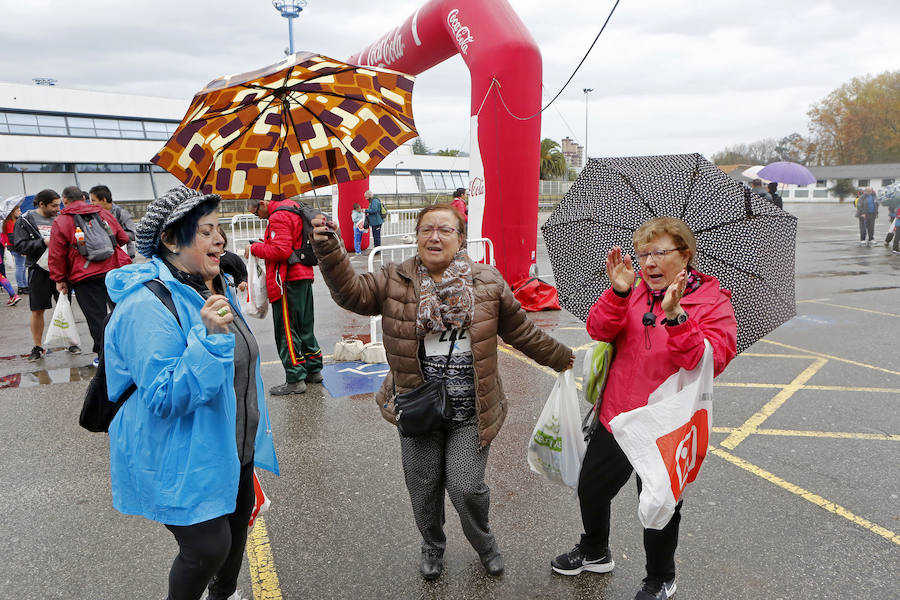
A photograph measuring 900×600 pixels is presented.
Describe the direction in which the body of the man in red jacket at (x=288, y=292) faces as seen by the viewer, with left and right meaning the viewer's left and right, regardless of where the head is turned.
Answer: facing to the left of the viewer

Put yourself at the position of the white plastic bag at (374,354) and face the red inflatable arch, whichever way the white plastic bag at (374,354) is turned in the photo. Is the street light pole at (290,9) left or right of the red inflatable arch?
left

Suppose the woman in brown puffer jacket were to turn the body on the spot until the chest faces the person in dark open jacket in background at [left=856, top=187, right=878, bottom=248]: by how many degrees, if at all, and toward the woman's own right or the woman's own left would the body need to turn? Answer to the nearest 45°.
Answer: approximately 135° to the woman's own left

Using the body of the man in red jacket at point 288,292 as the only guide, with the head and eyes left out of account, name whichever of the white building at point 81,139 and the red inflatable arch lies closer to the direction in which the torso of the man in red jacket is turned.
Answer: the white building

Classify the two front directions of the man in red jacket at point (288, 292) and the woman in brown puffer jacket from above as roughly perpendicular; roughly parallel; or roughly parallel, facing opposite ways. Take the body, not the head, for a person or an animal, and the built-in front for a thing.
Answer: roughly perpendicular

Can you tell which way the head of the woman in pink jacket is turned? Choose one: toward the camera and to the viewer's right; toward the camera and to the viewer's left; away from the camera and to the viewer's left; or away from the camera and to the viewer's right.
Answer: toward the camera and to the viewer's left

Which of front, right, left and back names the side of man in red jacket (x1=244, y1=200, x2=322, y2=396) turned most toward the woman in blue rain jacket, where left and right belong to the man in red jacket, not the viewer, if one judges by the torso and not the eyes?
left

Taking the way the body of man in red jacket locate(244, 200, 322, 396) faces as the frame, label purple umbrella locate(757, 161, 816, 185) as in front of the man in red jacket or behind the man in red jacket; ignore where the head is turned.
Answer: behind

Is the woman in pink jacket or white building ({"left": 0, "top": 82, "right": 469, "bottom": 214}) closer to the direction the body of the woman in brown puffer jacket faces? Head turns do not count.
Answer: the woman in pink jacket

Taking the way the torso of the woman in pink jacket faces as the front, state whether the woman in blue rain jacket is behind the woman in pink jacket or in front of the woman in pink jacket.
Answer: in front

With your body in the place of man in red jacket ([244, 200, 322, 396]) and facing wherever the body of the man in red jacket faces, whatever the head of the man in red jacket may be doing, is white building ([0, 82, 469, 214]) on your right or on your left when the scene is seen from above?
on your right

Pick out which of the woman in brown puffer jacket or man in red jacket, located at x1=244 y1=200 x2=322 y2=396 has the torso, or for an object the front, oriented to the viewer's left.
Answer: the man in red jacket
